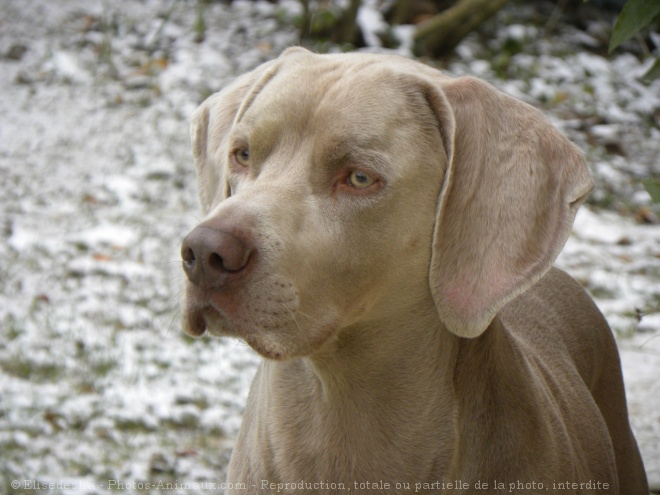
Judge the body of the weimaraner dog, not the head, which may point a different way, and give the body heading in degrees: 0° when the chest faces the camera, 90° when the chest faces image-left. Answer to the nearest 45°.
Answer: approximately 45°

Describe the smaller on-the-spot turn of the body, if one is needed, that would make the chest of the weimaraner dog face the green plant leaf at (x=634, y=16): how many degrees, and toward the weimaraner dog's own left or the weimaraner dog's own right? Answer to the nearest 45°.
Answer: approximately 180°
